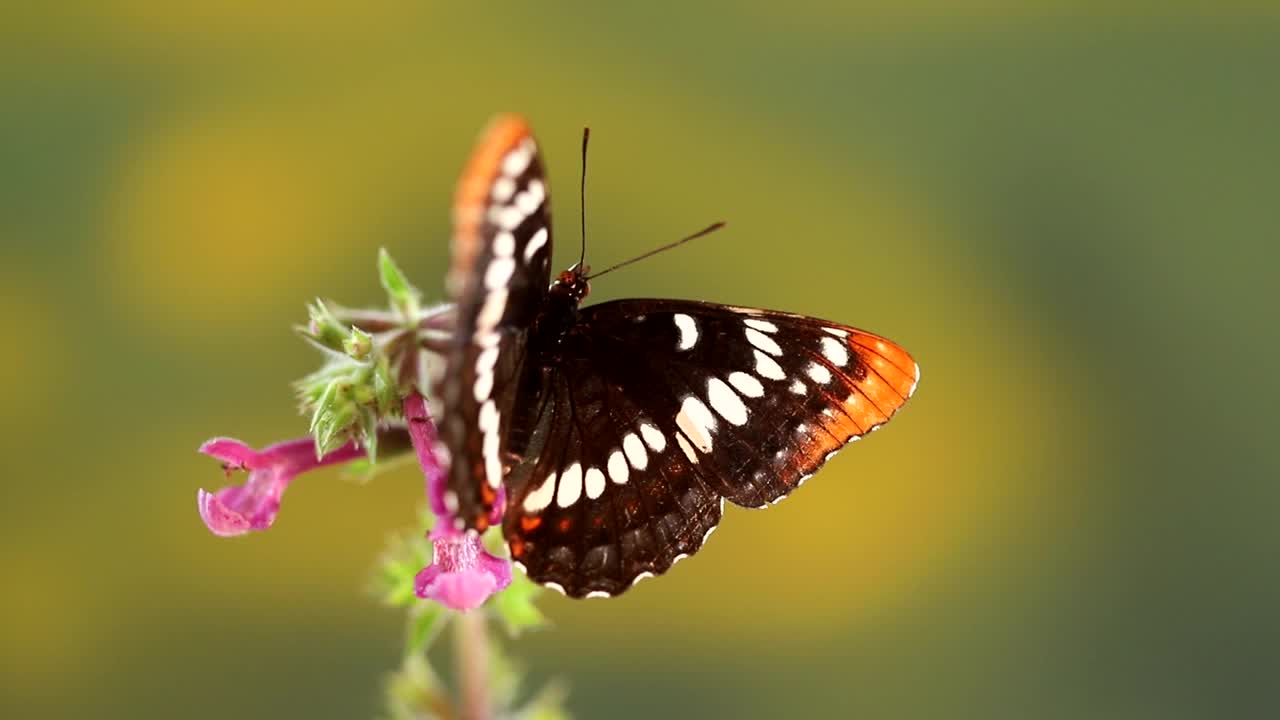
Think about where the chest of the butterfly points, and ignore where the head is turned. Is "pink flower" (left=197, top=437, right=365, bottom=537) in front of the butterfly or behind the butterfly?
behind

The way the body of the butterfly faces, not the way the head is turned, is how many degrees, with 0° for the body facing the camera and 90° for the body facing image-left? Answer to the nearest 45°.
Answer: approximately 225°
